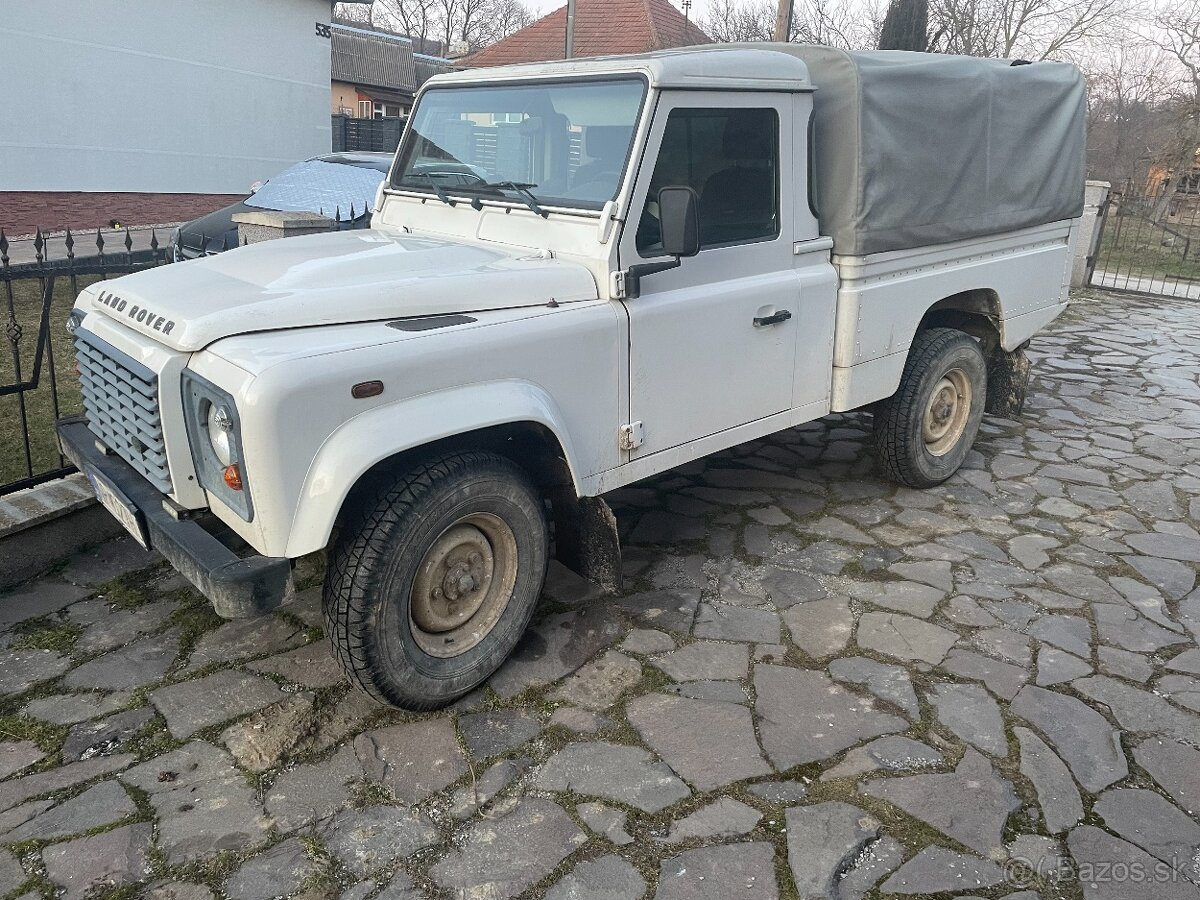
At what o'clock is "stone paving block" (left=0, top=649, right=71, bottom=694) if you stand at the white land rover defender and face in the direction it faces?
The stone paving block is roughly at 1 o'clock from the white land rover defender.

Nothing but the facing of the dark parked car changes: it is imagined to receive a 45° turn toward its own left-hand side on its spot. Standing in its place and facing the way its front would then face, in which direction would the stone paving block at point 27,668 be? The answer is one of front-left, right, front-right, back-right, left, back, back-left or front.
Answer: front

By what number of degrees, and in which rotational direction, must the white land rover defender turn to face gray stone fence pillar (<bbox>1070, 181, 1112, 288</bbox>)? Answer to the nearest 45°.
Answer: approximately 180°

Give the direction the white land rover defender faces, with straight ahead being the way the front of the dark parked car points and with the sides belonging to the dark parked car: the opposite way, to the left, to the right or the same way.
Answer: the same way

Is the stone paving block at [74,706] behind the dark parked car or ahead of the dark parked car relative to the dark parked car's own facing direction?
ahead

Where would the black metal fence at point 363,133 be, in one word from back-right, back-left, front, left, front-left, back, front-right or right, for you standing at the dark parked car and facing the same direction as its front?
back-right

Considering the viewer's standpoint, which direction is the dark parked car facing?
facing the viewer and to the left of the viewer

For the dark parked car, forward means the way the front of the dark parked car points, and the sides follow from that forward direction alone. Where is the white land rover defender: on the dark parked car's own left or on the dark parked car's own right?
on the dark parked car's own left

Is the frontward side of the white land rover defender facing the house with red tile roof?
no

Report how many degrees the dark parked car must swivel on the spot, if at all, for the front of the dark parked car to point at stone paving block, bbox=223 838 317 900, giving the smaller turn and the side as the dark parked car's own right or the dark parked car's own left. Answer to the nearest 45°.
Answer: approximately 45° to the dark parked car's own left

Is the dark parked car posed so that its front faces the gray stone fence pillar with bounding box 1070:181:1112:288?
no

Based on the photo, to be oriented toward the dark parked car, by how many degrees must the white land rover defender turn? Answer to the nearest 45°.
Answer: approximately 135° to its right

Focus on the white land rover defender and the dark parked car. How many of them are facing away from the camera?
0
